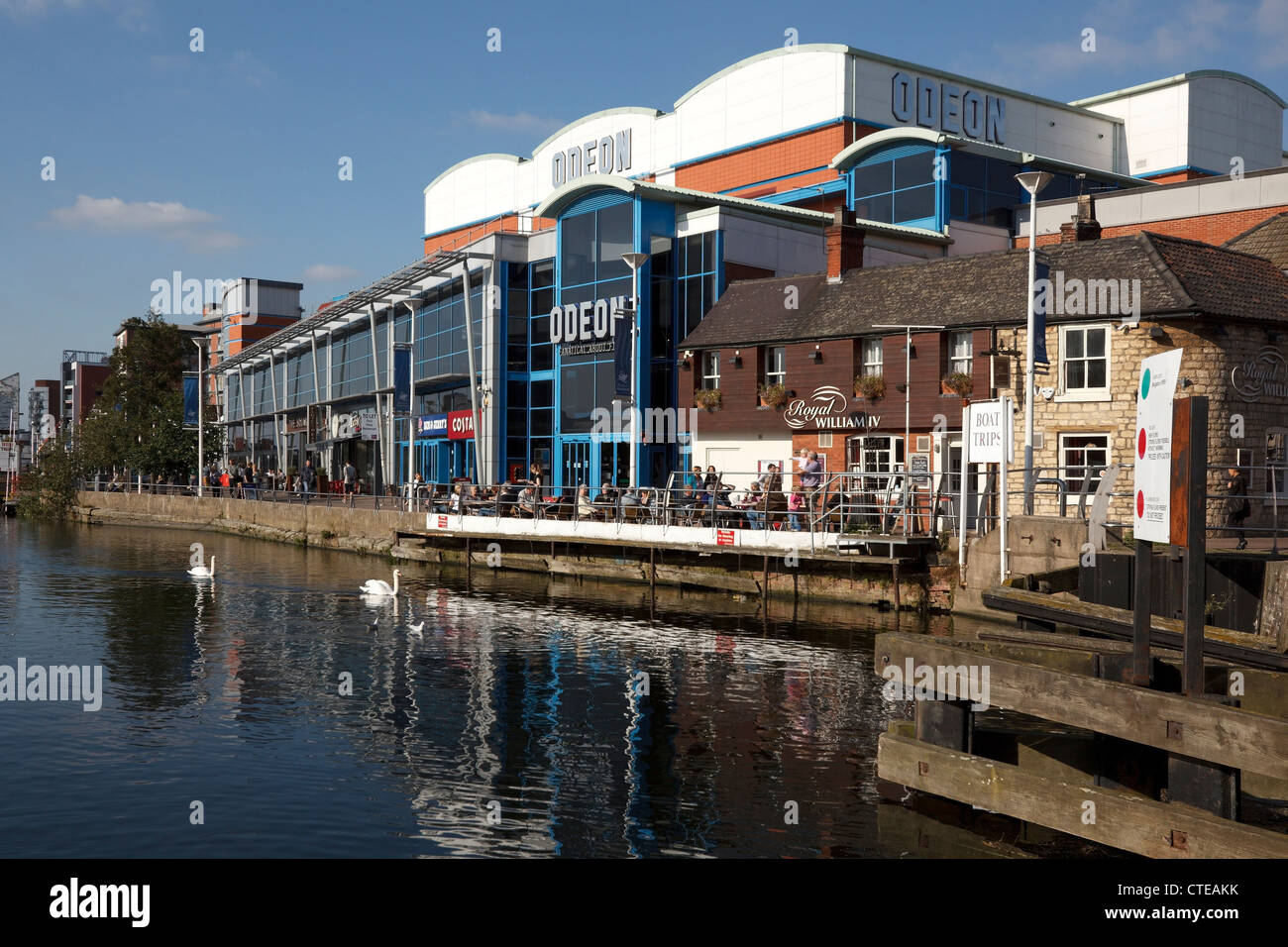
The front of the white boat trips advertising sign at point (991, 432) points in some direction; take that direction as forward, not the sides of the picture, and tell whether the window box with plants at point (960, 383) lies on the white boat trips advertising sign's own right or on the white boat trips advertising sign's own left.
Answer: on the white boat trips advertising sign's own right

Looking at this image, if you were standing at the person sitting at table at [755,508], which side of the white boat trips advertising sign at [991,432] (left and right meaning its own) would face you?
right

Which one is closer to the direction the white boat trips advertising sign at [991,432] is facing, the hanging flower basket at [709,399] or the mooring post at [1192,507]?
the mooring post

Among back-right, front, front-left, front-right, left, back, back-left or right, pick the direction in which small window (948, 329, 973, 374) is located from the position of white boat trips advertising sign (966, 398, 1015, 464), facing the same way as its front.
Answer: back-right

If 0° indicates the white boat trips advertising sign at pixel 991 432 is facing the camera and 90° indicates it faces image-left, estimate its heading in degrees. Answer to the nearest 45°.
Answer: approximately 45°

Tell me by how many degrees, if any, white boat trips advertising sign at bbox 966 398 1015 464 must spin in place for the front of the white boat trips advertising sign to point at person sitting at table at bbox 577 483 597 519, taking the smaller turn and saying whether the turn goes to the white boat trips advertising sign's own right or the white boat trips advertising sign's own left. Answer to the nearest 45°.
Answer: approximately 90° to the white boat trips advertising sign's own right

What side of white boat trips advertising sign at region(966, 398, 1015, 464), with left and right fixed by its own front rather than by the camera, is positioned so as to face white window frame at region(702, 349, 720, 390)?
right

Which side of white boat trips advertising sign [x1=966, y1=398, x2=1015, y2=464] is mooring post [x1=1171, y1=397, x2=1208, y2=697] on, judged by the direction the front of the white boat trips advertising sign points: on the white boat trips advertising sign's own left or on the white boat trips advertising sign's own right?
on the white boat trips advertising sign's own left

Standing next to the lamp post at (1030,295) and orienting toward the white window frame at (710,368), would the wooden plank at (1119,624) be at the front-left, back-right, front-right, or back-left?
back-left

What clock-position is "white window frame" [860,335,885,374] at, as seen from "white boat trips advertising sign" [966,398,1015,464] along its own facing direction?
The white window frame is roughly at 4 o'clock from the white boat trips advertising sign.

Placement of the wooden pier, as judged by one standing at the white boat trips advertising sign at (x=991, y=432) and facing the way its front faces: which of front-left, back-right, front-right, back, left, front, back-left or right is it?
front-left

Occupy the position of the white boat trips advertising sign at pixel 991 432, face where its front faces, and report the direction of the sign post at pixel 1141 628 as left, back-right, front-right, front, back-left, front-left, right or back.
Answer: front-left

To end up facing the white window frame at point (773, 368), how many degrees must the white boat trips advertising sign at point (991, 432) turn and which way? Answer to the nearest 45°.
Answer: approximately 90° to its right

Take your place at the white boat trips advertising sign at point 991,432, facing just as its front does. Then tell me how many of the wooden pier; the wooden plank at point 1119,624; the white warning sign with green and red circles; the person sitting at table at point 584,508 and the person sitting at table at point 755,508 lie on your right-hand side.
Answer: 2
